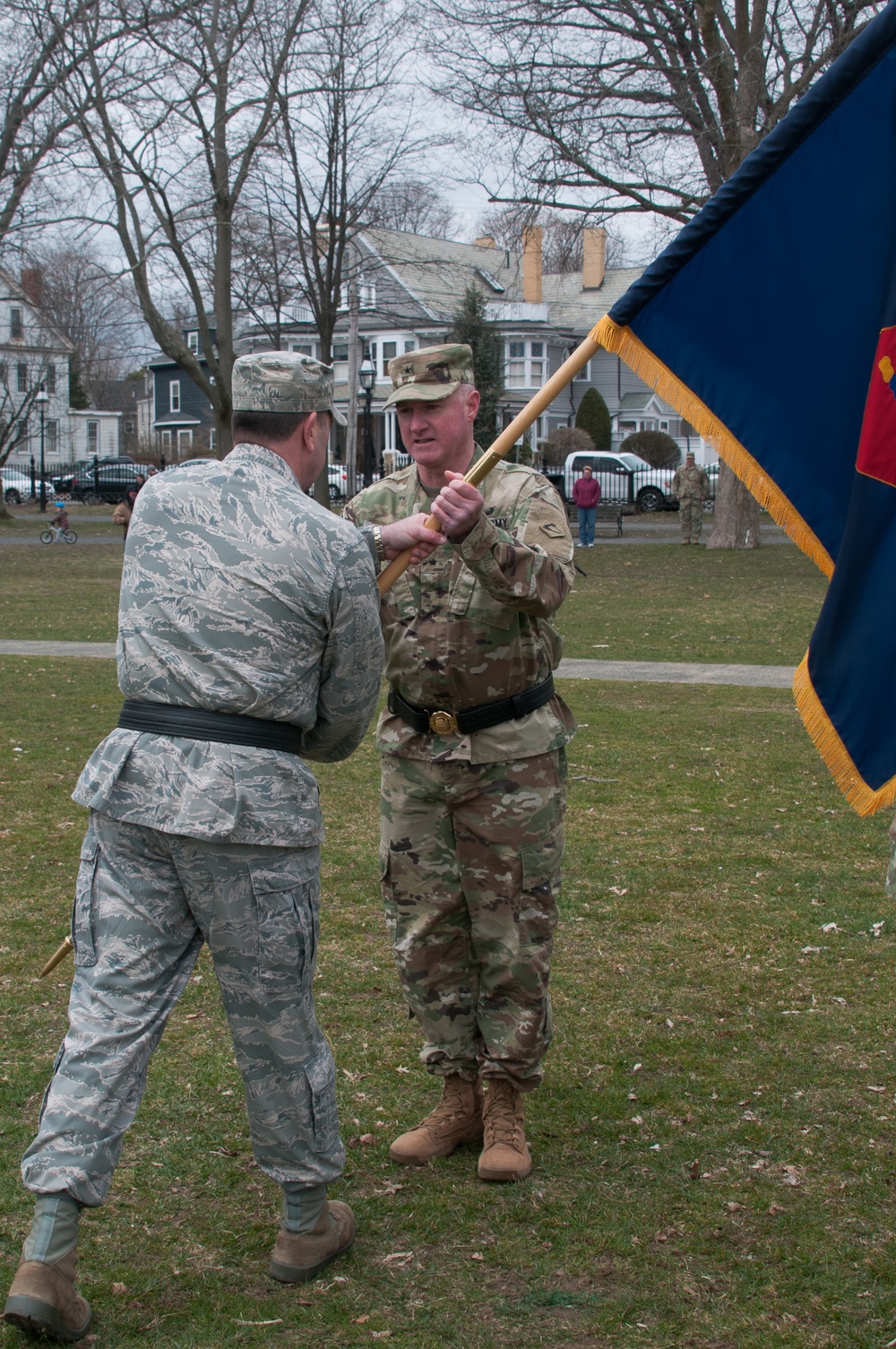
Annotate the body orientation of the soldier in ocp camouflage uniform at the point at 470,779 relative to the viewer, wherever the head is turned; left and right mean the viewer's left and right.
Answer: facing the viewer and to the left of the viewer

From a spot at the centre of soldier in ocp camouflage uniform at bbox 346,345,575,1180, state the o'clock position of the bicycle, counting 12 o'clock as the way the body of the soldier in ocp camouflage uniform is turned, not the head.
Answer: The bicycle is roughly at 4 o'clock from the soldier in ocp camouflage uniform.

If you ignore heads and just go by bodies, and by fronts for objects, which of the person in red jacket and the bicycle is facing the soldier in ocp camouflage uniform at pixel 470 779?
the person in red jacket

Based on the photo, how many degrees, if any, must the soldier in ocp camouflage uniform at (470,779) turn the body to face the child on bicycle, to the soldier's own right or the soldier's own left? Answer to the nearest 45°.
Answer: approximately 135° to the soldier's own right

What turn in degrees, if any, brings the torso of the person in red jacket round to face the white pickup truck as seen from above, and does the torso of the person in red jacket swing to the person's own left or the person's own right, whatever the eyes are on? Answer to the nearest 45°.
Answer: approximately 180°

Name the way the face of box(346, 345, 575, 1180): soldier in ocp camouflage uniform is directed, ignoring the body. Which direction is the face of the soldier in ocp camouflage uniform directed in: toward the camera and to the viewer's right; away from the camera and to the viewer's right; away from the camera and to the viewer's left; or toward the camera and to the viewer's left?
toward the camera and to the viewer's left

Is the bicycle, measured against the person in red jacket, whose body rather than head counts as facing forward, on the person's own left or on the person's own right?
on the person's own right

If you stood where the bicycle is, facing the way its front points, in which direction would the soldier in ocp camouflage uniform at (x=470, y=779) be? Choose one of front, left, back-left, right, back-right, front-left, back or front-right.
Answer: left

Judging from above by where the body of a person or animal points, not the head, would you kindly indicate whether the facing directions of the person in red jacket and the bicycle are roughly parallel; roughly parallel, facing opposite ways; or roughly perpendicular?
roughly perpendicular

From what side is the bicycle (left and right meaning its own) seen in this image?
left

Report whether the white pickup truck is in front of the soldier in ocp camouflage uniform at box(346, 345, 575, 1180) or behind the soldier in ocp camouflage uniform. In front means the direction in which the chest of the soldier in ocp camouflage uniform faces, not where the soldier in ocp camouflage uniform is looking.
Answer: behind

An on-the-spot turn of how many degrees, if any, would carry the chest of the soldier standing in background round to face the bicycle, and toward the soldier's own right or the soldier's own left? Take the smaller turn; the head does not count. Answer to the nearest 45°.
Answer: approximately 90° to the soldier's own right

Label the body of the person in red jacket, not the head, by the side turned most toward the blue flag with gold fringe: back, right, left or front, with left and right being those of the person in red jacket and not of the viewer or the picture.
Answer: front
